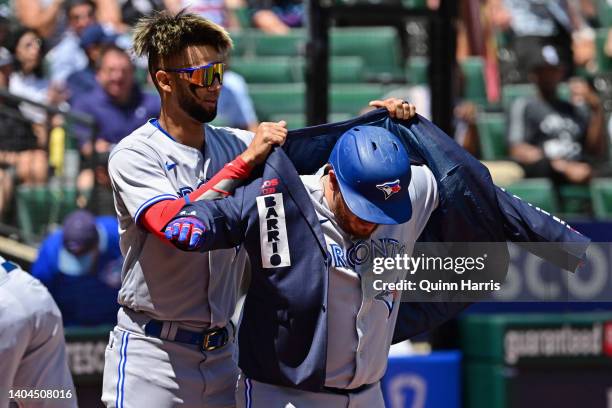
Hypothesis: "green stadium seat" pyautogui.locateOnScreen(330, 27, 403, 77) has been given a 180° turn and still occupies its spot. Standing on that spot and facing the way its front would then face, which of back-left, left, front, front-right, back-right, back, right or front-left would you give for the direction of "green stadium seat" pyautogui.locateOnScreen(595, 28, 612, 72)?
right

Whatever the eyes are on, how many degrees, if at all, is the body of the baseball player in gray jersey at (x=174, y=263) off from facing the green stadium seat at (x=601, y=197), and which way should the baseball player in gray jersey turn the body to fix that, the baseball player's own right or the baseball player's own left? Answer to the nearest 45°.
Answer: approximately 90° to the baseball player's own left

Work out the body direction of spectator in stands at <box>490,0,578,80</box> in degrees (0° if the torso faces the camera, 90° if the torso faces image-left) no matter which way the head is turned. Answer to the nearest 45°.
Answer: approximately 0°

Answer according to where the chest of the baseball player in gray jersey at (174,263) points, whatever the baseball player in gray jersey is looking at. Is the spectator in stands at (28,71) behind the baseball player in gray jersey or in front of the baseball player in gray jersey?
behind

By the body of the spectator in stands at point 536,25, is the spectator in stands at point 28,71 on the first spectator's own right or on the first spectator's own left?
on the first spectator's own right

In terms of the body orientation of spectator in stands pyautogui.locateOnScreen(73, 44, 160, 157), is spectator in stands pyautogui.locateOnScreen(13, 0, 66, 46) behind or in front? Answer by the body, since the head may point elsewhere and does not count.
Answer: behind
